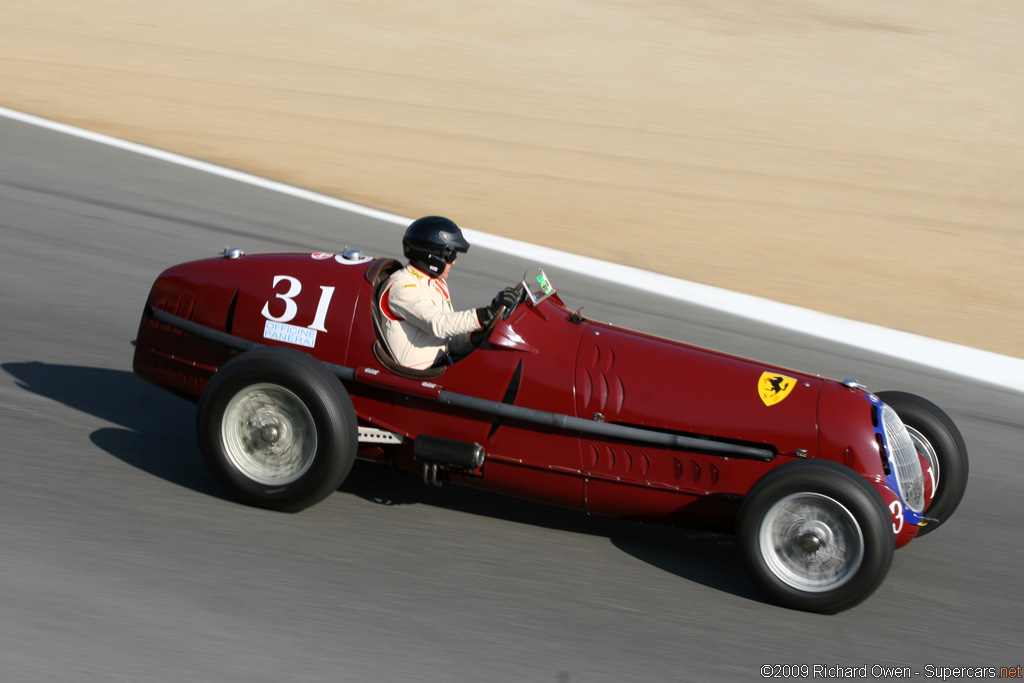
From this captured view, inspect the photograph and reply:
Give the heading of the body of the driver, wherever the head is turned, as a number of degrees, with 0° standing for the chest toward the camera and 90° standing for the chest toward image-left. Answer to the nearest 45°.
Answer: approximately 270°
